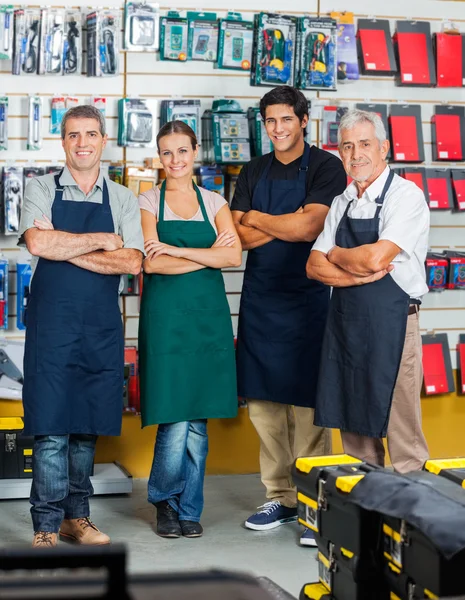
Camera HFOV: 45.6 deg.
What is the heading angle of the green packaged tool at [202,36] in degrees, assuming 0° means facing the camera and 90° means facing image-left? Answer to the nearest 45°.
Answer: approximately 0°

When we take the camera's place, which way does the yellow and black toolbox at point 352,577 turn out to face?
facing the viewer and to the left of the viewer

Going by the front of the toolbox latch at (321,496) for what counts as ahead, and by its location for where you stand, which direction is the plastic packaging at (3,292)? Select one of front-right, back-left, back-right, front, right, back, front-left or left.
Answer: right

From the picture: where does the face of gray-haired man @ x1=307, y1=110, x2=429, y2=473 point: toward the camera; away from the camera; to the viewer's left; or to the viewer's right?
toward the camera

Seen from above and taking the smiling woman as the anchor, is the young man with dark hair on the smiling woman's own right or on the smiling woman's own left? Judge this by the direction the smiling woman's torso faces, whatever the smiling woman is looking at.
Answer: on the smiling woman's own left

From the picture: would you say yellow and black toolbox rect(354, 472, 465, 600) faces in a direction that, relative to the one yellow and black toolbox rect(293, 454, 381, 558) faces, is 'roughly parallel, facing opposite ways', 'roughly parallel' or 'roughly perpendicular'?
roughly parallel

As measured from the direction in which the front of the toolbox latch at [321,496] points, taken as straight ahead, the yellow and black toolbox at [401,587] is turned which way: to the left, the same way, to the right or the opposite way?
the same way

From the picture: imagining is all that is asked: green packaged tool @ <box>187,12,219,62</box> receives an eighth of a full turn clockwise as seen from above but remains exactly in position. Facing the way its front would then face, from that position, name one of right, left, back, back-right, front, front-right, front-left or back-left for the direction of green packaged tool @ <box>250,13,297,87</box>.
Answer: back-left

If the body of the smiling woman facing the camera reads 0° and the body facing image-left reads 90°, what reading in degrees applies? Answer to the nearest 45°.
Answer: approximately 0°

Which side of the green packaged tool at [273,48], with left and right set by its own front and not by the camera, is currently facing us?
front

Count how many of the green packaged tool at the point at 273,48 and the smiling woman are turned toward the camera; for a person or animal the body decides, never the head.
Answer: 2
